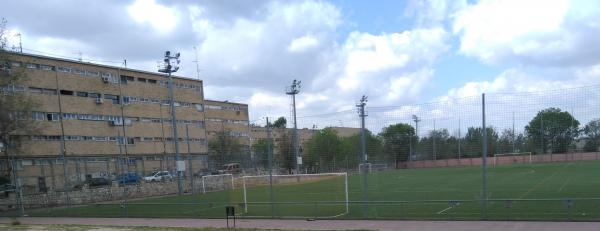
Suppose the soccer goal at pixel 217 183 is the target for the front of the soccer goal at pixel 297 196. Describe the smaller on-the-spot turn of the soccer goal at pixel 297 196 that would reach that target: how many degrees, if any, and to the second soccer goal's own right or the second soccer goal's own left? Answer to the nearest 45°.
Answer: approximately 45° to the second soccer goal's own left

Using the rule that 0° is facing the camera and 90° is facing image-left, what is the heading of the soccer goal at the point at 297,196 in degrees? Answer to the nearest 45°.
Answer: approximately 180°

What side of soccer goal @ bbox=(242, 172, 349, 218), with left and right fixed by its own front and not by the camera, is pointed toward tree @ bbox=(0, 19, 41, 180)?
left

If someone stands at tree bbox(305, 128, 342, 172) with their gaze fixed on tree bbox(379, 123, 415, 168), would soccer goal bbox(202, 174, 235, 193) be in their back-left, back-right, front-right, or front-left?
back-right
